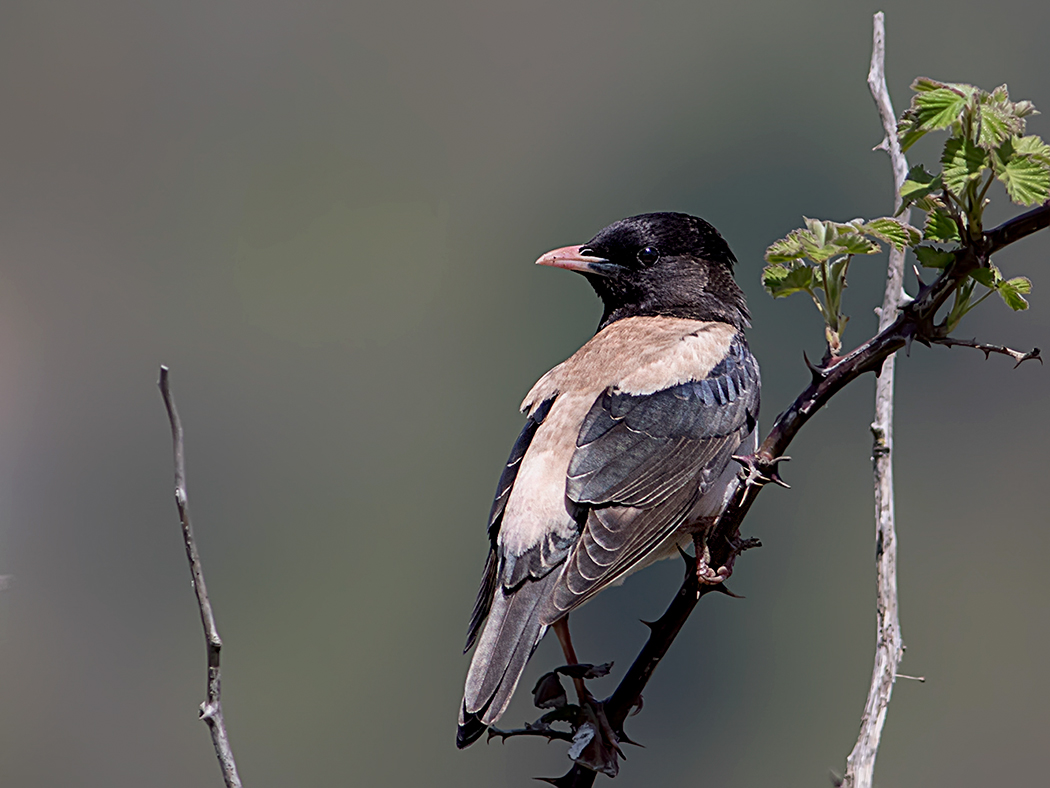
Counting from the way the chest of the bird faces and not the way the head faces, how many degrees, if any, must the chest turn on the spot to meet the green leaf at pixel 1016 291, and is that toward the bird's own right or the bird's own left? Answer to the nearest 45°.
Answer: approximately 90° to the bird's own right

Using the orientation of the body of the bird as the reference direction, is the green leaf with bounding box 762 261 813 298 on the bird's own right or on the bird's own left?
on the bird's own right

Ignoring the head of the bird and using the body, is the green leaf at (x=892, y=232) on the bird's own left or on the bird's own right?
on the bird's own right

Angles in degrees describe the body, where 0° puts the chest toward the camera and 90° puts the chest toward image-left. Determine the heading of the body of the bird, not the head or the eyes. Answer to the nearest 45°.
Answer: approximately 225°

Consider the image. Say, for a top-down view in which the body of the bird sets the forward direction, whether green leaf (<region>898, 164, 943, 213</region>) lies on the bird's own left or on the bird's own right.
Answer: on the bird's own right
